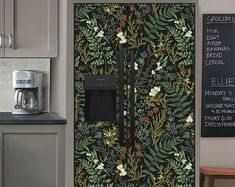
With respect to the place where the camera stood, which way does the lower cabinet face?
facing the viewer
